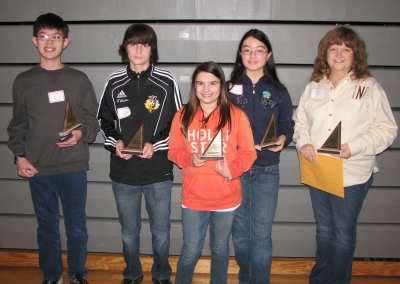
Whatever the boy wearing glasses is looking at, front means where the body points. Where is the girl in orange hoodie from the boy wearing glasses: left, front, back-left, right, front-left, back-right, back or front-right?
front-left

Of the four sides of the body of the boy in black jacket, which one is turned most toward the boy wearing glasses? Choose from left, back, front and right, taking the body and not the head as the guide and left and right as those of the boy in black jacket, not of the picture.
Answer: right

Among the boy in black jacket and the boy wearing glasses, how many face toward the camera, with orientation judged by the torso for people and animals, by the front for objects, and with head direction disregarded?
2

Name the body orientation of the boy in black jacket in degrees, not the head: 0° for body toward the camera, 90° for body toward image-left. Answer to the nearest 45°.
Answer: approximately 0°

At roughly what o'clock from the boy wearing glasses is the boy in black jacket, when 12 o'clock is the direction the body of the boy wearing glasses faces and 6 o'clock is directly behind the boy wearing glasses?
The boy in black jacket is roughly at 10 o'clock from the boy wearing glasses.
